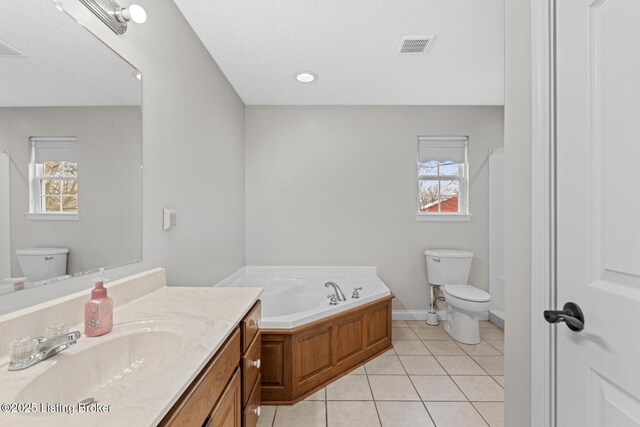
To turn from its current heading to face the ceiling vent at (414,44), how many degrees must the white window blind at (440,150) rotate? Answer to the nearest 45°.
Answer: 0° — it already faces it

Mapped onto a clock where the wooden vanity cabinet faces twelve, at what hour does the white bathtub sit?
The white bathtub is roughly at 10 o'clock from the wooden vanity cabinet.

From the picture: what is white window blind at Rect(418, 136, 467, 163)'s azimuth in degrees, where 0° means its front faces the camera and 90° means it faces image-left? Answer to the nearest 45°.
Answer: approximately 0°

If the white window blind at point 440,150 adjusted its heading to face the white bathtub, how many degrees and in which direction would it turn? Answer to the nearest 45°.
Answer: approximately 45° to its right

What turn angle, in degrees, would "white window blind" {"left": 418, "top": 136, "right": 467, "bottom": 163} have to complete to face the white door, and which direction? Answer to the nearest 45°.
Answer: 0° — it already faces it

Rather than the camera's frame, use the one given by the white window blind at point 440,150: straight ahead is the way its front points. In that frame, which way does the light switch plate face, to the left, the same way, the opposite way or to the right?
to the left

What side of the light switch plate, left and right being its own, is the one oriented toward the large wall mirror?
right

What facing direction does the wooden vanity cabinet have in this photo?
to the viewer's right
